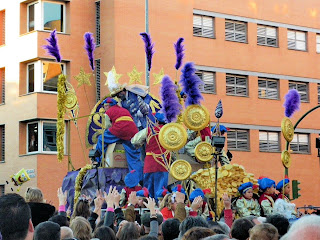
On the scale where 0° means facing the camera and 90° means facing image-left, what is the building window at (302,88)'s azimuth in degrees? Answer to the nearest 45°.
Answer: approximately 315°

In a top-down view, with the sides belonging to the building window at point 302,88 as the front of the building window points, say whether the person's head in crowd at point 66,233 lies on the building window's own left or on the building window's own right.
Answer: on the building window's own right

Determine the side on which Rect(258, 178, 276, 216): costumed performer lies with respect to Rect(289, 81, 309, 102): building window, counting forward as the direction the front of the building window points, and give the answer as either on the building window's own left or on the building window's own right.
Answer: on the building window's own right

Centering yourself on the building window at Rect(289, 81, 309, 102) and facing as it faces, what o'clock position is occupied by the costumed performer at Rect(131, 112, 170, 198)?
The costumed performer is roughly at 2 o'clock from the building window.

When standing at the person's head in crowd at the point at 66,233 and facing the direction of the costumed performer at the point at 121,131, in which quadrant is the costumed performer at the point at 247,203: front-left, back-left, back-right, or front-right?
front-right

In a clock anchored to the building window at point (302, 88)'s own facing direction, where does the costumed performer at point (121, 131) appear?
The costumed performer is roughly at 2 o'clock from the building window.
